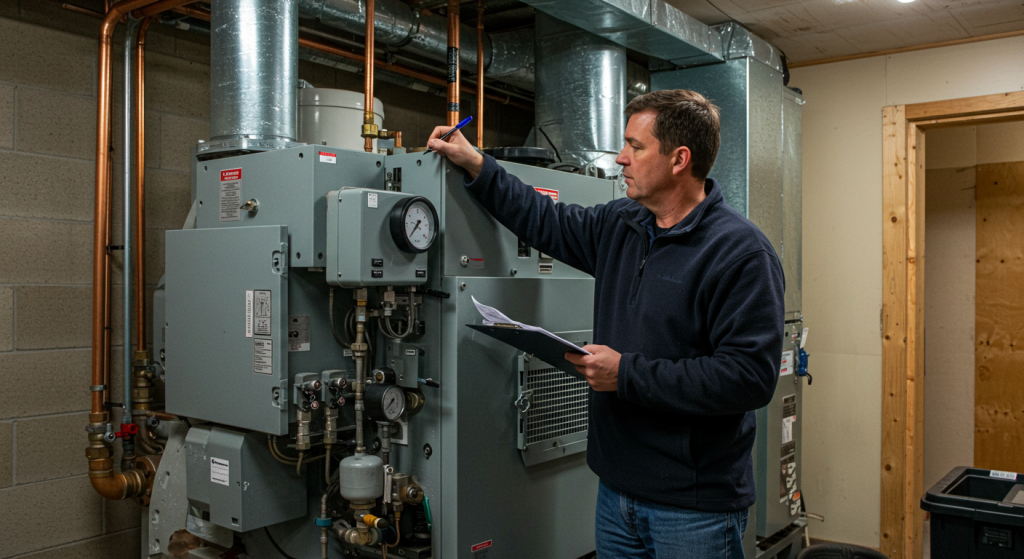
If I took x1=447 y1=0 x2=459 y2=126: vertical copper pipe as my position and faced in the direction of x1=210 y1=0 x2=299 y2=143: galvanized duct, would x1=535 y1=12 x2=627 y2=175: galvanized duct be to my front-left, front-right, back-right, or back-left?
back-left

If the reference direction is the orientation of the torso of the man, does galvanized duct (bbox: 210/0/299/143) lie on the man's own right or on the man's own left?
on the man's own right

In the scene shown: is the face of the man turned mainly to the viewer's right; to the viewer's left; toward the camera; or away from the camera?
to the viewer's left

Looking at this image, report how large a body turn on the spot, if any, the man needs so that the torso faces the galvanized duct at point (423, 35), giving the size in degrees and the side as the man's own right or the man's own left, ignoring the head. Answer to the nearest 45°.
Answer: approximately 90° to the man's own right

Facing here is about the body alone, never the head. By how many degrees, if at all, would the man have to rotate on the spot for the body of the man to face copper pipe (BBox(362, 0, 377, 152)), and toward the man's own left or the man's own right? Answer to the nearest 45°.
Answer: approximately 90° to the man's own right

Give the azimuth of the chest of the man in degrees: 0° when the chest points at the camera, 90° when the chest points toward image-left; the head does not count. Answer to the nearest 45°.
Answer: approximately 45°

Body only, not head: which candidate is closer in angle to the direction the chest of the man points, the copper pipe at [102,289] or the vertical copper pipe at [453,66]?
the copper pipe

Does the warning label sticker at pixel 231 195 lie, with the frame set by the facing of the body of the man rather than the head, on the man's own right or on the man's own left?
on the man's own right

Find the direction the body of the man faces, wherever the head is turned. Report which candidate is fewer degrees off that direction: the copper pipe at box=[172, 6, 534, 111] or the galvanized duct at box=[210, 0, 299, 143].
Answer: the galvanized duct

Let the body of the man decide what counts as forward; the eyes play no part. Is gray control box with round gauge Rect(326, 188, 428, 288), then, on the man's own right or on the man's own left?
on the man's own right

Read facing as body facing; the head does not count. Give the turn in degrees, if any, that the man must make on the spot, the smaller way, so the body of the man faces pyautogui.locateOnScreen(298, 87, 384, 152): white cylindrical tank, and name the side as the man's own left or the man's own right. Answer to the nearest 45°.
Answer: approximately 90° to the man's own right

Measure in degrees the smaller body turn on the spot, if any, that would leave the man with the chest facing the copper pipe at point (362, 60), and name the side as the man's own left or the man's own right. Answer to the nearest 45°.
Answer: approximately 90° to the man's own right

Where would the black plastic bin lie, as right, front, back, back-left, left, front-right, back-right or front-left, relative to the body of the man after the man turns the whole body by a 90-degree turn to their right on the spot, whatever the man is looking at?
right
